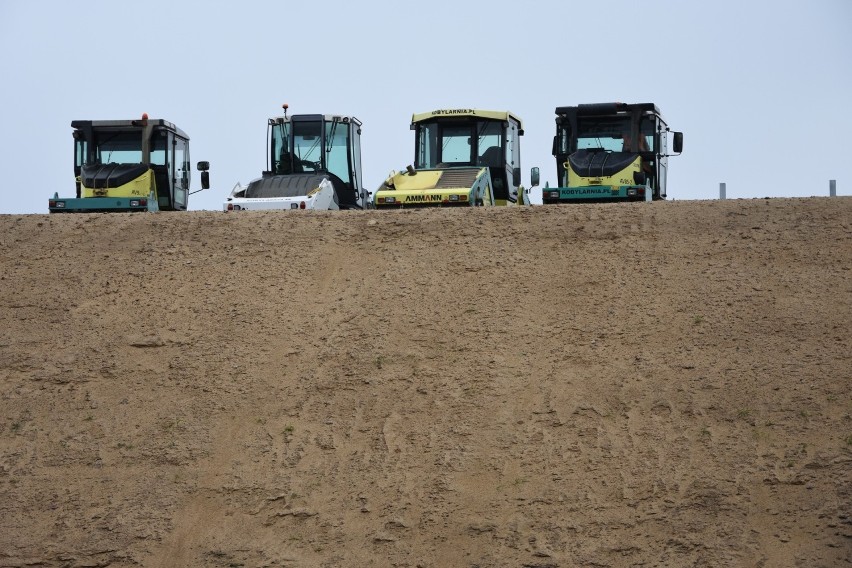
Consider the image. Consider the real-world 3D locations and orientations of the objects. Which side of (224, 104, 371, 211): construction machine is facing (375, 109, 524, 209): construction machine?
left

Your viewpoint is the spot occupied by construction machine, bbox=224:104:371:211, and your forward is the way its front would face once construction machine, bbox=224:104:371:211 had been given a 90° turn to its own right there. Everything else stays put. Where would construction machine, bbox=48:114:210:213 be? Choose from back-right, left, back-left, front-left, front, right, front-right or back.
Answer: front-left

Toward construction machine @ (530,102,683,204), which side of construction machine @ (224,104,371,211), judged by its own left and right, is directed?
left
